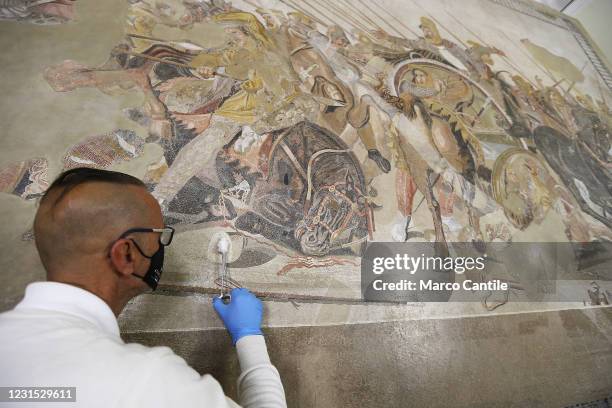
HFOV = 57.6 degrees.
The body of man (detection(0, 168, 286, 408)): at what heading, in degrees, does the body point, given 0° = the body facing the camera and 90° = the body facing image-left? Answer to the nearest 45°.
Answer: approximately 225°
